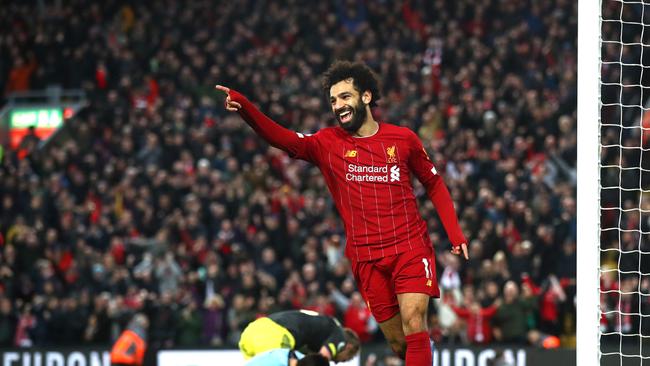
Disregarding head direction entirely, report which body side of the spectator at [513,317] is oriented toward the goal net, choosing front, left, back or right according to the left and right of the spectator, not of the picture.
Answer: front

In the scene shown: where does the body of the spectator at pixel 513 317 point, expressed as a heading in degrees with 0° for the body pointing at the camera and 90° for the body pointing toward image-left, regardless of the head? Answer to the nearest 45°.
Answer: approximately 0°
